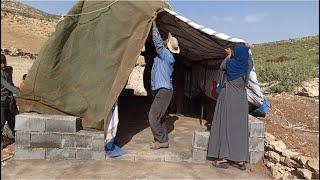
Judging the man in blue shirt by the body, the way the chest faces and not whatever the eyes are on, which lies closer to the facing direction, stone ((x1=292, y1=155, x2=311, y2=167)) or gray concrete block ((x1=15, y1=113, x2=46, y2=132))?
the gray concrete block

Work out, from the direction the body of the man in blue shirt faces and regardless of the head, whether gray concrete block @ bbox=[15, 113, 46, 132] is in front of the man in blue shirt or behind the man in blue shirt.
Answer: in front

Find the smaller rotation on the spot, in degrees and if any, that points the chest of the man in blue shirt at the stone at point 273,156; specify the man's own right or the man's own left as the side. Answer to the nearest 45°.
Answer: approximately 180°

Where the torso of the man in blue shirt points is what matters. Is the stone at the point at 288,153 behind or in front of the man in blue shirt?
behind

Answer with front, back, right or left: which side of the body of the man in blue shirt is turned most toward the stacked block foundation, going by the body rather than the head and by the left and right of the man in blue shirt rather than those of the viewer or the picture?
front

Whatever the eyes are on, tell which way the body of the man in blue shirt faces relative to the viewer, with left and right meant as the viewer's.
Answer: facing to the left of the viewer

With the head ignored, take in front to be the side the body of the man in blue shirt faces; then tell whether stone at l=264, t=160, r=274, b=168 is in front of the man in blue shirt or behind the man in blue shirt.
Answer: behind
